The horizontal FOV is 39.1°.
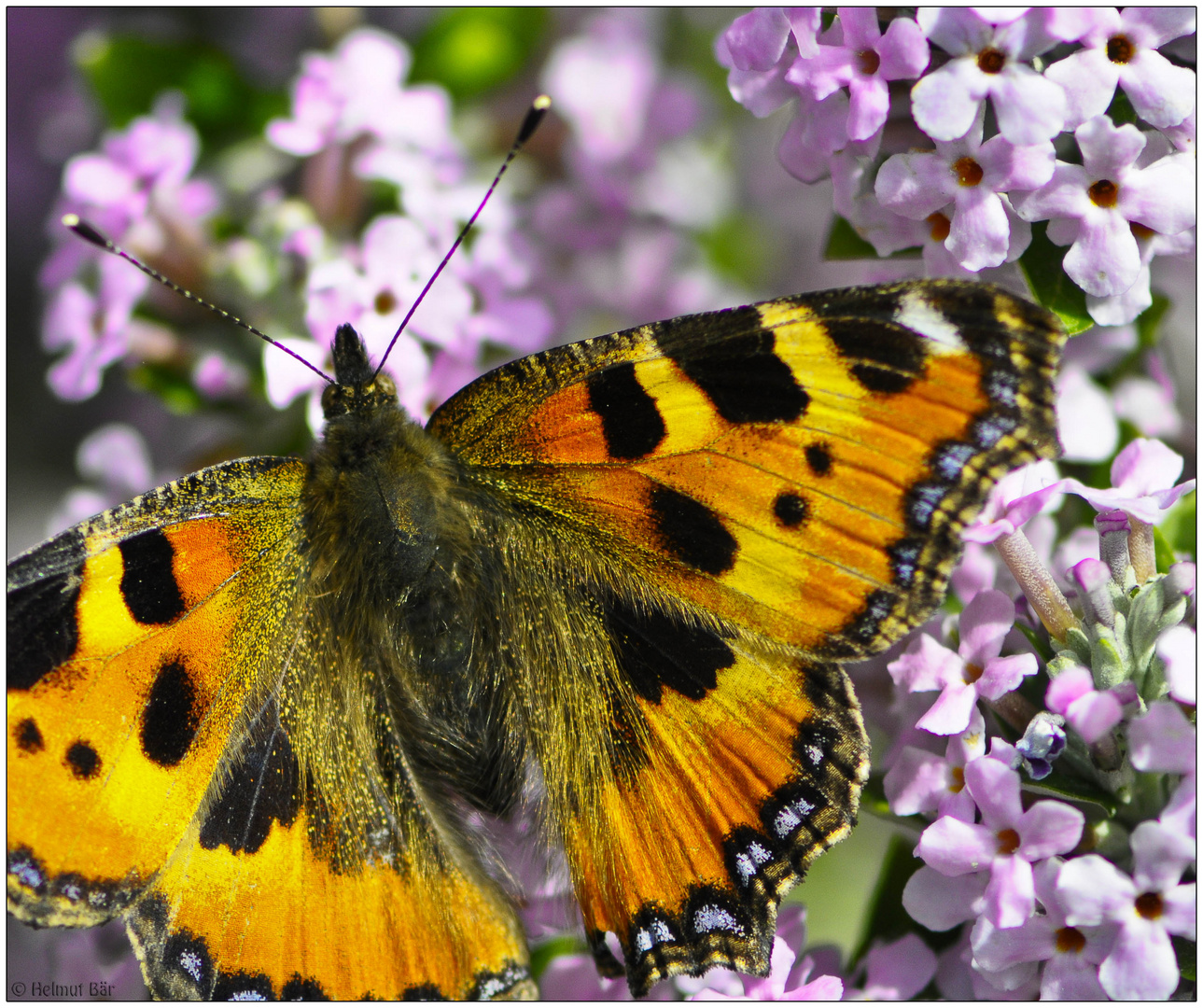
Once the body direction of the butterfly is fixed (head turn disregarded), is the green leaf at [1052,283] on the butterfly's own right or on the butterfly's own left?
on the butterfly's own right

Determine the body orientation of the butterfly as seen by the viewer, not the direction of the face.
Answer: away from the camera

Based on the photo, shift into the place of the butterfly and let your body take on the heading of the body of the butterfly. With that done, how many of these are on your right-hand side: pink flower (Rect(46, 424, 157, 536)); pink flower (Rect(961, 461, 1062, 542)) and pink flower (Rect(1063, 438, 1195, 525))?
2

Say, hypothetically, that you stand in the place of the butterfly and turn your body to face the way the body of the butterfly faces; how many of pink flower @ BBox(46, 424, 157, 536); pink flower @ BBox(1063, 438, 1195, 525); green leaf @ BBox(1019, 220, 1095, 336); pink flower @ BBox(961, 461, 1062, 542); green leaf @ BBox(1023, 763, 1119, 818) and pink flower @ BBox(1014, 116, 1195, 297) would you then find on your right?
5

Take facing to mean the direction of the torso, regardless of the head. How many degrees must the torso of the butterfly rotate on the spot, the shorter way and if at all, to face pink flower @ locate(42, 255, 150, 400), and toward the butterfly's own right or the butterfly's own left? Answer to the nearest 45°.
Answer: approximately 45° to the butterfly's own left
